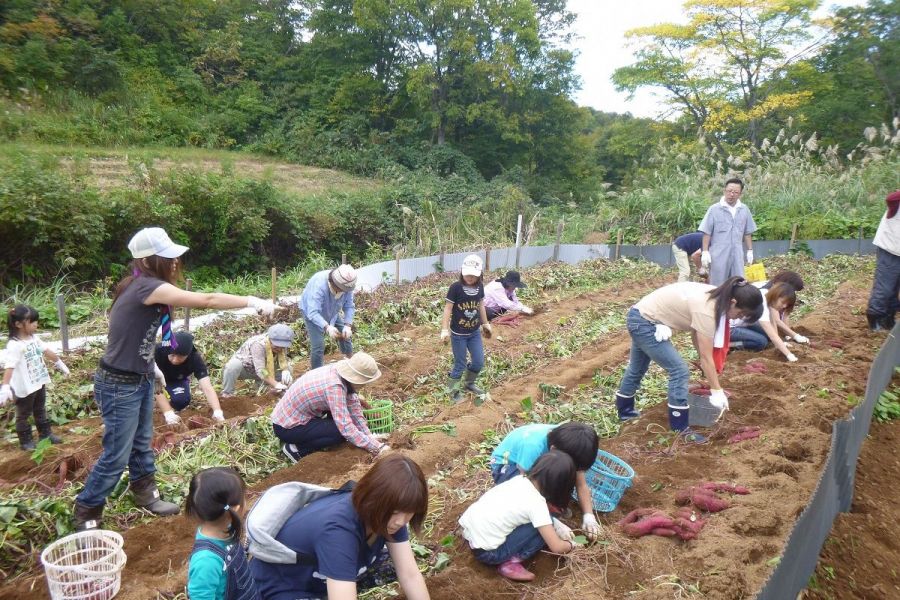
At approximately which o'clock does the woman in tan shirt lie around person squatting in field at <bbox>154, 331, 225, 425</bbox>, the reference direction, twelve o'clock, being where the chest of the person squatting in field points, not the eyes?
The woman in tan shirt is roughly at 10 o'clock from the person squatting in field.

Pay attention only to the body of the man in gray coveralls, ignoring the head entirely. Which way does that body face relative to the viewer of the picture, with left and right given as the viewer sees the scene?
facing the viewer

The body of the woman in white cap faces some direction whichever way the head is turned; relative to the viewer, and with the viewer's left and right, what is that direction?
facing to the right of the viewer

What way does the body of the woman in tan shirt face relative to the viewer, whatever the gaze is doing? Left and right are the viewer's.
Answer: facing to the right of the viewer

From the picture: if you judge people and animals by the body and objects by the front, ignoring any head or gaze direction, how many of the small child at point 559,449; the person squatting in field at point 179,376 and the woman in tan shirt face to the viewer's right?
2

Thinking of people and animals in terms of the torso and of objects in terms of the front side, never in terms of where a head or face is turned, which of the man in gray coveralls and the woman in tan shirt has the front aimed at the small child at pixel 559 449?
the man in gray coveralls

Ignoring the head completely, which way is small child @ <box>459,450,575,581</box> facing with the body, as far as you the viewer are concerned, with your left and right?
facing to the right of the viewer

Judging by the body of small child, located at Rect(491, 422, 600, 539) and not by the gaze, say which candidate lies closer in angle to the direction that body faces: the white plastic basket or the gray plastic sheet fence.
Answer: the gray plastic sheet fence

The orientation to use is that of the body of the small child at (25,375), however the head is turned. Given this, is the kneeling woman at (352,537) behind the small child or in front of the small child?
in front

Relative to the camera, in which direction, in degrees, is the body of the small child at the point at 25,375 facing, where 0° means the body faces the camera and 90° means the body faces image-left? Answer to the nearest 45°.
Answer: approximately 315°

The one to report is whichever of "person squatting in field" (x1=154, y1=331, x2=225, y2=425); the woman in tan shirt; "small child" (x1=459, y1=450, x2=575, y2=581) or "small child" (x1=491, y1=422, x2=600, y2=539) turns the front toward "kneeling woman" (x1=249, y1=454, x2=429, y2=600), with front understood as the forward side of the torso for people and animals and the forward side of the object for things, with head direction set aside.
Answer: the person squatting in field

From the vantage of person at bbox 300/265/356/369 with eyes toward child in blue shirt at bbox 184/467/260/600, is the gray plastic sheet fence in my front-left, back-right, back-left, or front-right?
front-left

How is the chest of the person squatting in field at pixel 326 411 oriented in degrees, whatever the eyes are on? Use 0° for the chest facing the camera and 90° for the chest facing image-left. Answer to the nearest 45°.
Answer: approximately 270°

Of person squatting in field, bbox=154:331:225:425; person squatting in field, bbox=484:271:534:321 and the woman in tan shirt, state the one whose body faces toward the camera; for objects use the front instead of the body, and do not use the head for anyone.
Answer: person squatting in field, bbox=154:331:225:425

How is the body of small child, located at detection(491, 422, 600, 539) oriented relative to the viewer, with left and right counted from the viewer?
facing to the right of the viewer

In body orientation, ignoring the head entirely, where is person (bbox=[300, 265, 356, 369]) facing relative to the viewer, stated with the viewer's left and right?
facing the viewer and to the right of the viewer
